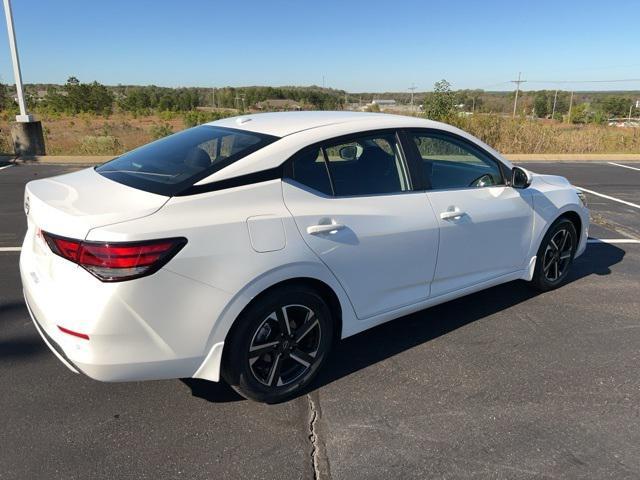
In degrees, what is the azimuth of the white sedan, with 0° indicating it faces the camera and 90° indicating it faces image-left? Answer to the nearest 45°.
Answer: approximately 225°

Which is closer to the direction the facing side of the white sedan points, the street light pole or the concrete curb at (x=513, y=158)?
the concrete curb

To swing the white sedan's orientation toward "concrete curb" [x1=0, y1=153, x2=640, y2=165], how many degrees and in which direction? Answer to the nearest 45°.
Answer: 0° — it already faces it

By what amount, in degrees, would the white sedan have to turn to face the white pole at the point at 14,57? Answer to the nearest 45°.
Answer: approximately 90° to its left

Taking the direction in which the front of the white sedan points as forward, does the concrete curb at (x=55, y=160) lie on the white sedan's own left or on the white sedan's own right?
on the white sedan's own left

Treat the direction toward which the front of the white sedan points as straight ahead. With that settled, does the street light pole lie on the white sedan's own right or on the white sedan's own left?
on the white sedan's own left

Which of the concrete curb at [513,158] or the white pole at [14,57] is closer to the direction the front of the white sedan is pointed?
the concrete curb
